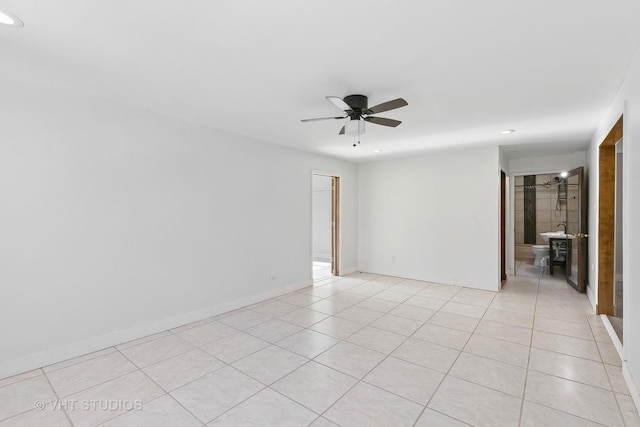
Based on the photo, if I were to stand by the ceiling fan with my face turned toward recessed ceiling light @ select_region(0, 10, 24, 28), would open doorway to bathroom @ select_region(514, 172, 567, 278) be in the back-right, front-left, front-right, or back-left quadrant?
back-right

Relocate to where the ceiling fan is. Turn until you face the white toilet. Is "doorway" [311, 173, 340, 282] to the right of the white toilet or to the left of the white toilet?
left

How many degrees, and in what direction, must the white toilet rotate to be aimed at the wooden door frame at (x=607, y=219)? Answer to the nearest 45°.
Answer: approximately 90° to its left
